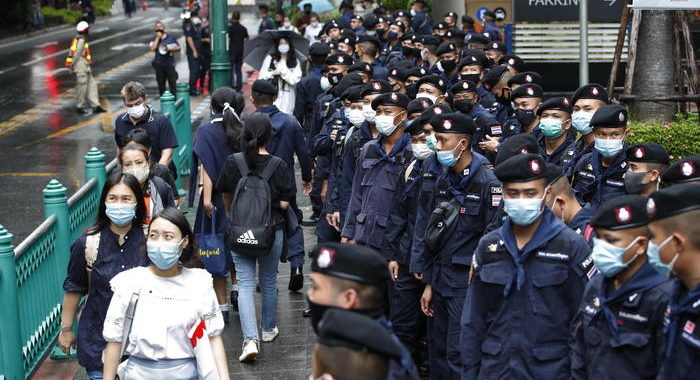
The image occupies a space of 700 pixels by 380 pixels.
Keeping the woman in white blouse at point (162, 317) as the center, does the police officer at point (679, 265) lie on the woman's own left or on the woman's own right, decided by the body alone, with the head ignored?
on the woman's own left

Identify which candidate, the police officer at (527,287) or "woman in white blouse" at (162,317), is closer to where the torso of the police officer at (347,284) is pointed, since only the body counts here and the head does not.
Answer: the woman in white blouse

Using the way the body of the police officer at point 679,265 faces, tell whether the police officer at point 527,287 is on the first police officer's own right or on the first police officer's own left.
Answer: on the first police officer's own right

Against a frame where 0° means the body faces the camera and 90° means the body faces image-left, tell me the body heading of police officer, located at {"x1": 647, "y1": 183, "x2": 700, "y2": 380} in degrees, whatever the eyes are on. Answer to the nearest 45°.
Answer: approximately 90°

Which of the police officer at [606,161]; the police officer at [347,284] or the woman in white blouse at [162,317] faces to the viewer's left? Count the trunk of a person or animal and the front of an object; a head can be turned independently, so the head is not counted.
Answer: the police officer at [347,284]

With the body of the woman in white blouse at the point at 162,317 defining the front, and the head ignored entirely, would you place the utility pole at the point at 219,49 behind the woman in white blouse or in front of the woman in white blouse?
behind

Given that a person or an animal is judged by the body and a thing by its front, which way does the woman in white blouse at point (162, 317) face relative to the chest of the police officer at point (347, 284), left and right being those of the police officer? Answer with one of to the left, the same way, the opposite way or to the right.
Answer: to the left

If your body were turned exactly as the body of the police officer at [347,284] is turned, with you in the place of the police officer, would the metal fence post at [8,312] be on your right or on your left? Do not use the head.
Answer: on your right

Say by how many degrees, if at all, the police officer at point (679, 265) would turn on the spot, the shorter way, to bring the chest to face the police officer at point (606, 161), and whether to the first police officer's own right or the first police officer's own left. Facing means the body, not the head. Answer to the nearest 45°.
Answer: approximately 90° to the first police officer's own right

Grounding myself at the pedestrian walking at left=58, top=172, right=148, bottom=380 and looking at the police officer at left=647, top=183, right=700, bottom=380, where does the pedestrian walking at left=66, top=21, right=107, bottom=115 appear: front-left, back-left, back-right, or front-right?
back-left

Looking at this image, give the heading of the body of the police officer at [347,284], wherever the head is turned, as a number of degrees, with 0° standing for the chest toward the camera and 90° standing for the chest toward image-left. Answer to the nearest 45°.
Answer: approximately 90°

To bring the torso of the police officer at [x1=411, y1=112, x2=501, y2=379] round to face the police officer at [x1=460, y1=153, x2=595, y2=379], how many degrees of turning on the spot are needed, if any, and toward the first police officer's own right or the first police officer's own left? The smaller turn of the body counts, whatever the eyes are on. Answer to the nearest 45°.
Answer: approximately 45° to the first police officer's own left

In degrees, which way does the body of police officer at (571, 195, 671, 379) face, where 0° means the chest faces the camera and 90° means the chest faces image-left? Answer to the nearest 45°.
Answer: approximately 45°
